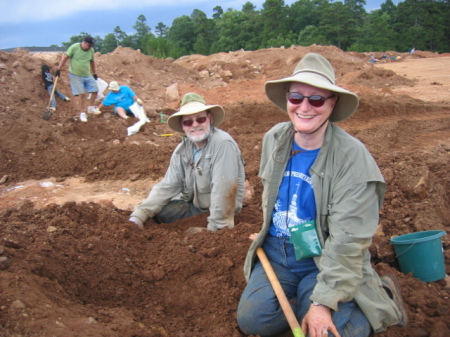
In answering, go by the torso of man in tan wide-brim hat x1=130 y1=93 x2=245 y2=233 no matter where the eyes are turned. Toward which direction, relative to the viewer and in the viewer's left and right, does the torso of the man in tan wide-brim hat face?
facing the viewer and to the left of the viewer

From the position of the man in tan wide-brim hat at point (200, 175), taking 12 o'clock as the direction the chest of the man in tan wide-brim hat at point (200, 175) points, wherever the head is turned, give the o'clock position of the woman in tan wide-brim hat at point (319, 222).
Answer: the woman in tan wide-brim hat at point (319, 222) is roughly at 10 o'clock from the man in tan wide-brim hat at point (200, 175).

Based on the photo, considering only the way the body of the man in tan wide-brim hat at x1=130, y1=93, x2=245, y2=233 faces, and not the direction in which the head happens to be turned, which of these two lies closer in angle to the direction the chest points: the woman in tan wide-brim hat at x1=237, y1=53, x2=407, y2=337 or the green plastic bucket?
the woman in tan wide-brim hat

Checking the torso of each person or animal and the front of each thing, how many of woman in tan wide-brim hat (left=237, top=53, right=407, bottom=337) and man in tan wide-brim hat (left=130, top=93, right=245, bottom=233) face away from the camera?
0

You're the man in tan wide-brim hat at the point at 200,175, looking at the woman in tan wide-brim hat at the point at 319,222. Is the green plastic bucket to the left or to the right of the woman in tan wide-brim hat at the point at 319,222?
left

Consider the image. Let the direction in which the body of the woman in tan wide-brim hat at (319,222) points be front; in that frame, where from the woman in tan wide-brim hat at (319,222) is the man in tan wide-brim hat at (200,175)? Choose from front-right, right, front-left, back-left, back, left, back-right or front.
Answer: right

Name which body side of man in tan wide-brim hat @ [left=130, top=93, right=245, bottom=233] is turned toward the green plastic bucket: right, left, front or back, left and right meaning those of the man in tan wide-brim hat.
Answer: left

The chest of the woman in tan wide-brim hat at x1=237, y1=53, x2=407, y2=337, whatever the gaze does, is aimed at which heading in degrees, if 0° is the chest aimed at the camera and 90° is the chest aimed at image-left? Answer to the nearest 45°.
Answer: approximately 45°
